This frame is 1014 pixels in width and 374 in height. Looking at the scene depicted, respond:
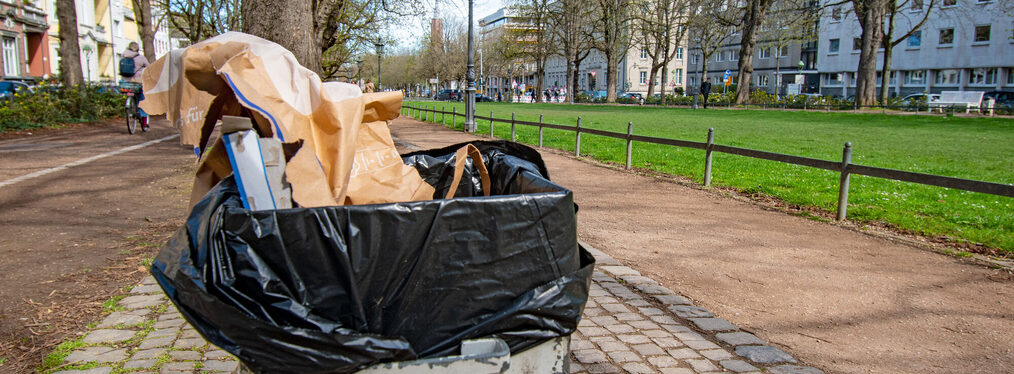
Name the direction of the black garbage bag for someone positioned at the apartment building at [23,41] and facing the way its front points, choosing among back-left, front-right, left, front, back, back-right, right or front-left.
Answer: front-right

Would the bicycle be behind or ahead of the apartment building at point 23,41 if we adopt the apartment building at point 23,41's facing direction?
ahead

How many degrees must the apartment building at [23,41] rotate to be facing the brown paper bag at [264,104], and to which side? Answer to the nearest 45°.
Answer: approximately 45° to its right

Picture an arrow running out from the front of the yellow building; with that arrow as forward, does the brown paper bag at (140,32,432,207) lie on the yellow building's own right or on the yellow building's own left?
on the yellow building's own right

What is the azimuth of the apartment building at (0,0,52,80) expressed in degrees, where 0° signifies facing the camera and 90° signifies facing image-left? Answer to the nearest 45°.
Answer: approximately 315°
